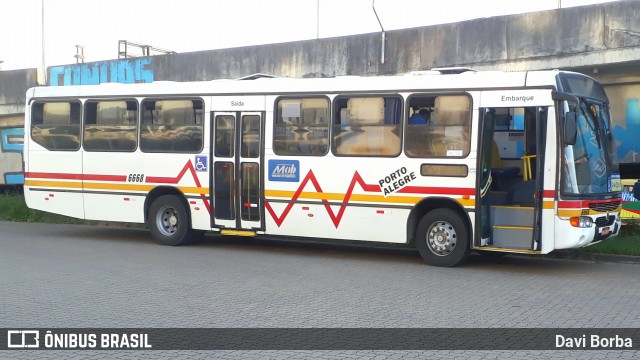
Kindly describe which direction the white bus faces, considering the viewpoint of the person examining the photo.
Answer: facing the viewer and to the right of the viewer
